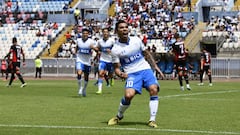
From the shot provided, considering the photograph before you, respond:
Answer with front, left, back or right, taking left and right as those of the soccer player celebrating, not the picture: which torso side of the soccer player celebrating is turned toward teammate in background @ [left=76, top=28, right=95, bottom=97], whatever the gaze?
back

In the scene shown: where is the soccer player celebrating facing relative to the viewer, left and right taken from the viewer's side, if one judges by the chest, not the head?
facing the viewer

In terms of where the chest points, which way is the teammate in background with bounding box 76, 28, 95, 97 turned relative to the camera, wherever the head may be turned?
toward the camera

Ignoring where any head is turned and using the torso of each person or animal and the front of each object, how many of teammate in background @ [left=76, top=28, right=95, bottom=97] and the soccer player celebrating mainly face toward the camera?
2

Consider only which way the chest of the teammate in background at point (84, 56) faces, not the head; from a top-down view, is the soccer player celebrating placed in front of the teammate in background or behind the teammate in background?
in front

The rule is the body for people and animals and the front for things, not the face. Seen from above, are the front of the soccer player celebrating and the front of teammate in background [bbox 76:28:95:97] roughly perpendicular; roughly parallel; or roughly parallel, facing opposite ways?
roughly parallel
